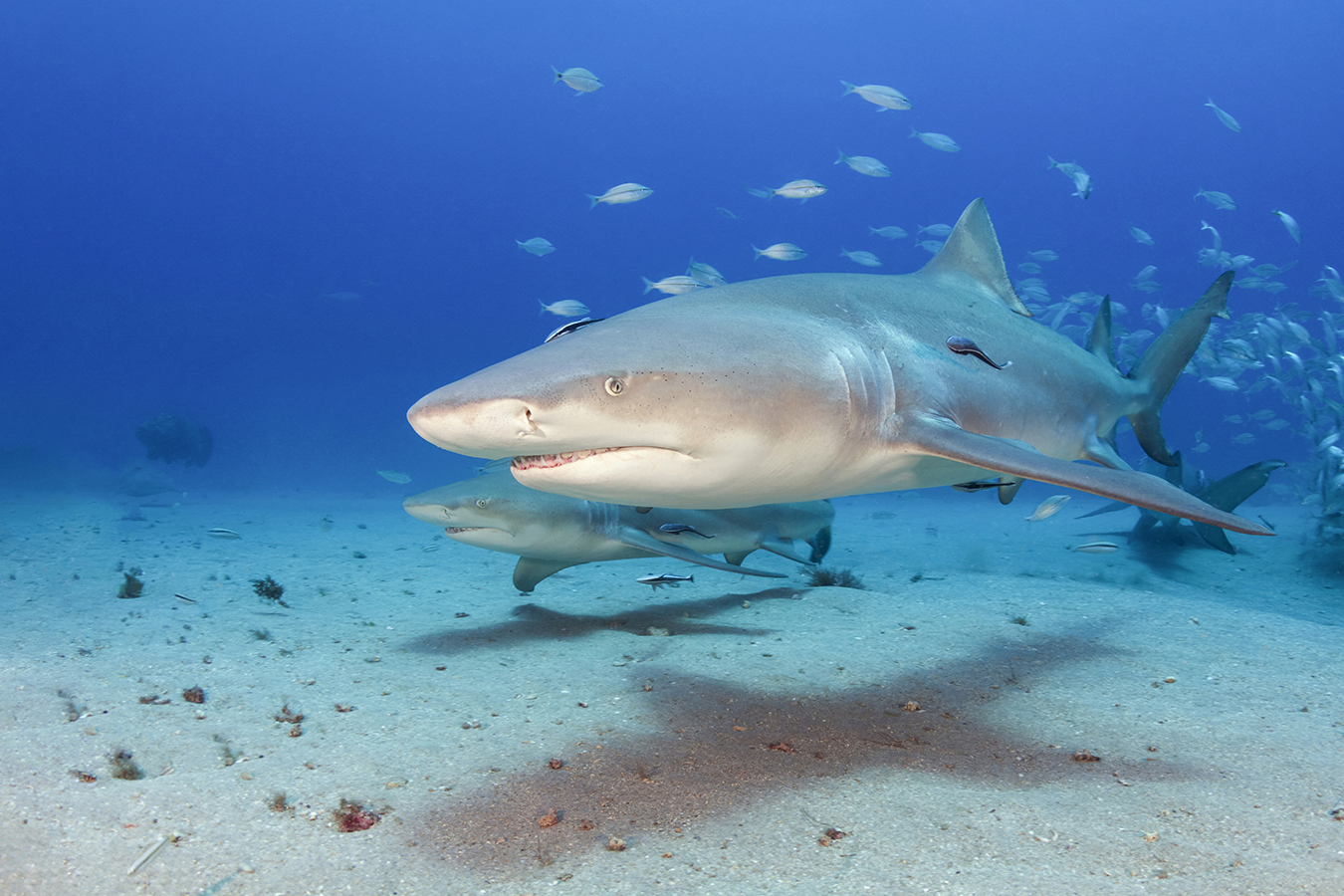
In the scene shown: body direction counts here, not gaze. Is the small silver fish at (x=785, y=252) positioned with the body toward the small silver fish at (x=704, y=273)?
no

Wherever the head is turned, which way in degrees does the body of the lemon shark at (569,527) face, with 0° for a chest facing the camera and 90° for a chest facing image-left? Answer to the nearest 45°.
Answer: approximately 45°

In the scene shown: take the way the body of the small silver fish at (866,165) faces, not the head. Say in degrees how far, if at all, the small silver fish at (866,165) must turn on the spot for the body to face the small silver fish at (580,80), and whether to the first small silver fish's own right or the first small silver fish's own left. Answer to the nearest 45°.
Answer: approximately 180°

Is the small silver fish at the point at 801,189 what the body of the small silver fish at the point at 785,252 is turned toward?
no

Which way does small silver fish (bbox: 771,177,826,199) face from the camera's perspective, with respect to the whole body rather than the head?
to the viewer's right

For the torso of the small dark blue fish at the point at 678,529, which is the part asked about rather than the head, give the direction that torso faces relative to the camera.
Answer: to the viewer's left

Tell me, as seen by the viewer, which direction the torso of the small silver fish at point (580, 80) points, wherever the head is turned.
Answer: to the viewer's right

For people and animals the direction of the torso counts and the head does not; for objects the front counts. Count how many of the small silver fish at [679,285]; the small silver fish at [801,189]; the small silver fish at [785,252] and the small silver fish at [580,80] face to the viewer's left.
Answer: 0

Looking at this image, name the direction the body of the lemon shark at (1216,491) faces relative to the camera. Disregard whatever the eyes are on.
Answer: to the viewer's left

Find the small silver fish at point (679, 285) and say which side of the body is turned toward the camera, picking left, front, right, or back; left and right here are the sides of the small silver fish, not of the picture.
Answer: right

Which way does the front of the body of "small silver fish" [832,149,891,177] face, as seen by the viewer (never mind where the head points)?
to the viewer's right

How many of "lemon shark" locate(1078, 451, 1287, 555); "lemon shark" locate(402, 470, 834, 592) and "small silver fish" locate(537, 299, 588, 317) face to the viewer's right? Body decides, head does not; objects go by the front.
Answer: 1

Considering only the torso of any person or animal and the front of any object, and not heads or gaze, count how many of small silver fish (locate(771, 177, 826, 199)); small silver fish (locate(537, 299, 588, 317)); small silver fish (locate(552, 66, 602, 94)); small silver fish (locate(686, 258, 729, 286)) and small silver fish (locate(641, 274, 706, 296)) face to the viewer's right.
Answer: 5
